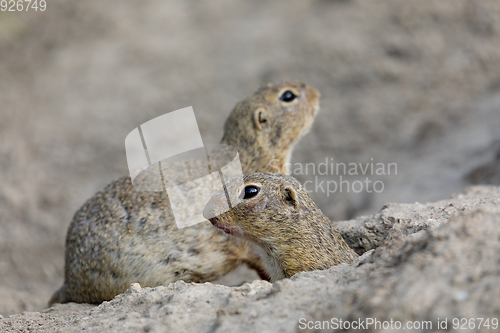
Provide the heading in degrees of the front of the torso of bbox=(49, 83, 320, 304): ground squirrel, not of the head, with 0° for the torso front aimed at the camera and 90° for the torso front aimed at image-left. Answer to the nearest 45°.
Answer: approximately 270°

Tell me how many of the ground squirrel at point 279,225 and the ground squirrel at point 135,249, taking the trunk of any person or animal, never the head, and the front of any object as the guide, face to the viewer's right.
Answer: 1

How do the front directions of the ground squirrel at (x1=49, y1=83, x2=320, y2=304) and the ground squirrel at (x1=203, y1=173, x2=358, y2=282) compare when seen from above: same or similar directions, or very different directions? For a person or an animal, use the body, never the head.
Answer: very different directions

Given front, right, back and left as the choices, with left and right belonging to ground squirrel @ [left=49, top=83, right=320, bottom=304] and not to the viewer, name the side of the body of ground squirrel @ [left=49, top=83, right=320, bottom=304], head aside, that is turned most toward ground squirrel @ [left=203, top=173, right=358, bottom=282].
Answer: front

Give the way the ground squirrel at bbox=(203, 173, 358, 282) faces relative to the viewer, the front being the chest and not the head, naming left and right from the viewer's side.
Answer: facing to the left of the viewer

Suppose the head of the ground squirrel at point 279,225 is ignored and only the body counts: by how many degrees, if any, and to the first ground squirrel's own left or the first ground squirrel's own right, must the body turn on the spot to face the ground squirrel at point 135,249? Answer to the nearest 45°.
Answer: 0° — it already faces it
